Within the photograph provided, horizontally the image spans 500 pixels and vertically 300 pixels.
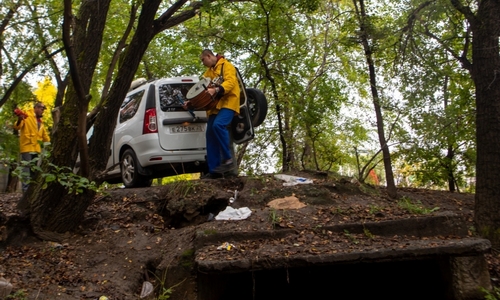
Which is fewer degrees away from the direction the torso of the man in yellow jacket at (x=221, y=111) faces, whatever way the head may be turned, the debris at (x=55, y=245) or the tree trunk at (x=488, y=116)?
the debris

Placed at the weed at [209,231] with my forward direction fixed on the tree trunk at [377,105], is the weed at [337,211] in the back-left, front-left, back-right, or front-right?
front-right

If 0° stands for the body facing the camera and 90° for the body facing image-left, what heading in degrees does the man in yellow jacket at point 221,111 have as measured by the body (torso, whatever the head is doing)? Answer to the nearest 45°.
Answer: approximately 90°

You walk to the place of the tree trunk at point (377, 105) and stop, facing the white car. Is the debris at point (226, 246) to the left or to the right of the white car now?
left

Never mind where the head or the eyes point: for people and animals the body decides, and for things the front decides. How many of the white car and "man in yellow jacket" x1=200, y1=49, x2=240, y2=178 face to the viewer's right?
0

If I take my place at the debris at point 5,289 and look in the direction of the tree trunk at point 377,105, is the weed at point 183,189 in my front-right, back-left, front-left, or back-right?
front-left

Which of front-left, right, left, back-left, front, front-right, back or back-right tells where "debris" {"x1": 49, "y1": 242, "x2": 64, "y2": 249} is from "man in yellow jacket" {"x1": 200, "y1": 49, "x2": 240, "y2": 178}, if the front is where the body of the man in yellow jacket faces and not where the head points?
front-left

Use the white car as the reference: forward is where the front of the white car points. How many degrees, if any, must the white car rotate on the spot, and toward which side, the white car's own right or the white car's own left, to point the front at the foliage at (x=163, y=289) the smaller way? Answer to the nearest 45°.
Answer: approximately 135° to the white car's own left

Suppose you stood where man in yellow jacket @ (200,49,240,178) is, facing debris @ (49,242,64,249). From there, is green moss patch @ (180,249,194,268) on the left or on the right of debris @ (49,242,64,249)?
left

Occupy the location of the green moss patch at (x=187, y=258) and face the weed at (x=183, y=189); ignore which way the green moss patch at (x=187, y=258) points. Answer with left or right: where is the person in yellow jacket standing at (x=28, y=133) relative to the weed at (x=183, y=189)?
left

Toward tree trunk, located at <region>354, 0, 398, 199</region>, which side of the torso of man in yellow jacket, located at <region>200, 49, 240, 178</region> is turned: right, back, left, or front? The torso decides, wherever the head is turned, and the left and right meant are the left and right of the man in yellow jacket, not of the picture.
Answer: back

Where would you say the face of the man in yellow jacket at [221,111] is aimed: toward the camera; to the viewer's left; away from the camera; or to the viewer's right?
to the viewer's left

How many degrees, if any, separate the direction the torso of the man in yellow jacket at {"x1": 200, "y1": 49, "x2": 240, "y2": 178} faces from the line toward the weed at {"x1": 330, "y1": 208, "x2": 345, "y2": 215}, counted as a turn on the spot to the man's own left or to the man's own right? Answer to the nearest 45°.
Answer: approximately 135° to the man's own left

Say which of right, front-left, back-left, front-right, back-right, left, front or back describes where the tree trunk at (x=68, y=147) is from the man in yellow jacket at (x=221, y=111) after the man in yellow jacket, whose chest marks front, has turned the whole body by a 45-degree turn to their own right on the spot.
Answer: left

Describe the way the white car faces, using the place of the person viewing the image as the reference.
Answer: facing away from the viewer and to the left of the viewer
